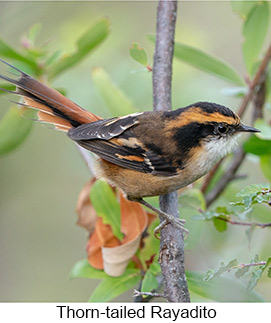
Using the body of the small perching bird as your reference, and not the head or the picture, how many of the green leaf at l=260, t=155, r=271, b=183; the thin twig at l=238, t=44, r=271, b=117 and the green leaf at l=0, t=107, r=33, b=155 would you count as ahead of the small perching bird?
2

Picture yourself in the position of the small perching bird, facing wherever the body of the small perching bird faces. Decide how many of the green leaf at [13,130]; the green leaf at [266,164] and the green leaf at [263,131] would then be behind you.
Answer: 1

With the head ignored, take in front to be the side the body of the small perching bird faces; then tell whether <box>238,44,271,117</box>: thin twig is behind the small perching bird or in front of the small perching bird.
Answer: in front

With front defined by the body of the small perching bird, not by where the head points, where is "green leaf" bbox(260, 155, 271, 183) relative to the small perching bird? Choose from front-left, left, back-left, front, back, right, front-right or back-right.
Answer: front

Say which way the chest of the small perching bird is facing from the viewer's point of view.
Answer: to the viewer's right

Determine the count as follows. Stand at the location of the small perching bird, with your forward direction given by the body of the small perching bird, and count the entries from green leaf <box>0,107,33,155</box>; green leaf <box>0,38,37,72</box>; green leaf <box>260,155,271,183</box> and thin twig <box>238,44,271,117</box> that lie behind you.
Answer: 2

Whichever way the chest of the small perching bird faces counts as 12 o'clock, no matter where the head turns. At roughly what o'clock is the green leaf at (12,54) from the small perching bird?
The green leaf is roughly at 6 o'clock from the small perching bird.

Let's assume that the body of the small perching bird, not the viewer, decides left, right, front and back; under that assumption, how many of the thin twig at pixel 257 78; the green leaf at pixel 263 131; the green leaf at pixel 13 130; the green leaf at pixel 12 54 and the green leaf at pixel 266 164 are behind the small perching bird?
2

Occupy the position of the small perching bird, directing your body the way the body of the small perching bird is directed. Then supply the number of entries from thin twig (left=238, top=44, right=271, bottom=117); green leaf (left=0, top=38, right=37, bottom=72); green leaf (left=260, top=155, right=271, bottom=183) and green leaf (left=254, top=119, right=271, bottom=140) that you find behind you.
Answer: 1
